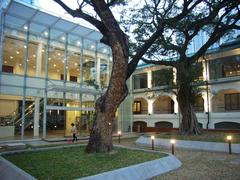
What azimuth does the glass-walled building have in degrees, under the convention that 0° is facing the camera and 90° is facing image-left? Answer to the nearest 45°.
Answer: approximately 315°

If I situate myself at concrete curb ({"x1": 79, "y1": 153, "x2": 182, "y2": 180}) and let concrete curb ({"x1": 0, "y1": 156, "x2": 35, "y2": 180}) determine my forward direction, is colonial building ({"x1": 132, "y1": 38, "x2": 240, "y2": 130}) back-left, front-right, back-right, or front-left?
back-right

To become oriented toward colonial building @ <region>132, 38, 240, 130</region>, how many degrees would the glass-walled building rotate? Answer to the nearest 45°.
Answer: approximately 45° to its left

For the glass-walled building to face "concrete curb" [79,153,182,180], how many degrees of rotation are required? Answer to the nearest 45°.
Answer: approximately 45° to its right

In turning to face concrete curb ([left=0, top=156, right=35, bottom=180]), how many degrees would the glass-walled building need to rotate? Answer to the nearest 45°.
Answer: approximately 45° to its right

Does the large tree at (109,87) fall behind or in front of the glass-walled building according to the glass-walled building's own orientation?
in front
